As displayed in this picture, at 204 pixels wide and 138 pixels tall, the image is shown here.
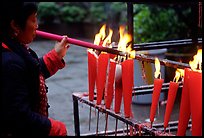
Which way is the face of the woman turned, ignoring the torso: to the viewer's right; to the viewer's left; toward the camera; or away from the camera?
to the viewer's right

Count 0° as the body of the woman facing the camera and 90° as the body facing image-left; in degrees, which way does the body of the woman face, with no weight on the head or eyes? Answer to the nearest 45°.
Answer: approximately 270°

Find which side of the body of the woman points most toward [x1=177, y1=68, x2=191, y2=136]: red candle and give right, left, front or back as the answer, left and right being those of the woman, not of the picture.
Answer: front

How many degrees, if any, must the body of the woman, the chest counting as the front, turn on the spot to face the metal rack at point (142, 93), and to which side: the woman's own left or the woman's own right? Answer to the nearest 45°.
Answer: approximately 45° to the woman's own left

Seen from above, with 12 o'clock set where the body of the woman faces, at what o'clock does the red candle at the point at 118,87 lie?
The red candle is roughly at 11 o'clock from the woman.

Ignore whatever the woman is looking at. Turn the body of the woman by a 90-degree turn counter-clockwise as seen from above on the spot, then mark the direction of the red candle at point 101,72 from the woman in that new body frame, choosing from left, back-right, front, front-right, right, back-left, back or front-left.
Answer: front-right
